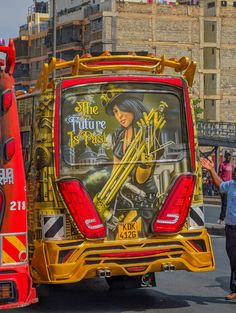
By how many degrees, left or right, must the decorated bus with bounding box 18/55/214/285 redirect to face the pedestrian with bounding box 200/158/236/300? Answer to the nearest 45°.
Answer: approximately 90° to its right

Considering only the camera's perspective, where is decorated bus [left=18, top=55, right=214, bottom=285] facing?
facing away from the viewer
